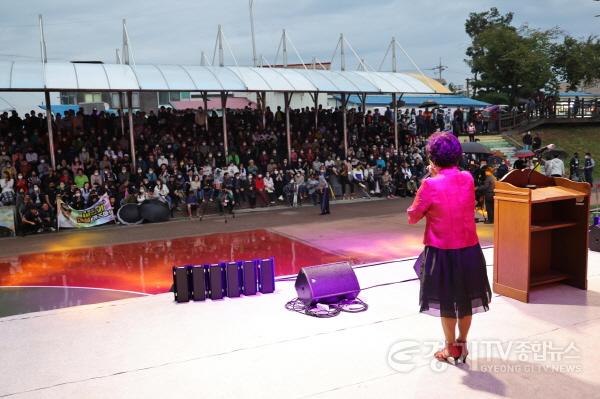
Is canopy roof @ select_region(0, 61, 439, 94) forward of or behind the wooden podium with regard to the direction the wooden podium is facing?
forward

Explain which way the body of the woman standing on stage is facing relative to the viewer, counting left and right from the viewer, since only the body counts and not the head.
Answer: facing away from the viewer and to the left of the viewer

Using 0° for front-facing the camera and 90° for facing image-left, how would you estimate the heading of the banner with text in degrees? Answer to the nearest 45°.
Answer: approximately 0°

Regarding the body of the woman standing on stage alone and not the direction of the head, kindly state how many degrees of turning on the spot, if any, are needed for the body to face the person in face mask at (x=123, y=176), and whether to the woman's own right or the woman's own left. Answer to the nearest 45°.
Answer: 0° — they already face them

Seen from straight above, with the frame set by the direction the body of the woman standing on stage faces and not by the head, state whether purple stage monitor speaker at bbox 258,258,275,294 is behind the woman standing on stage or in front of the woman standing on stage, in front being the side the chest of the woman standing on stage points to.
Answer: in front

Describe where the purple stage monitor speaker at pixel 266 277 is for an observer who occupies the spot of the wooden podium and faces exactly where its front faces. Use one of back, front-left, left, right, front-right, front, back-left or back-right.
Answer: front-left

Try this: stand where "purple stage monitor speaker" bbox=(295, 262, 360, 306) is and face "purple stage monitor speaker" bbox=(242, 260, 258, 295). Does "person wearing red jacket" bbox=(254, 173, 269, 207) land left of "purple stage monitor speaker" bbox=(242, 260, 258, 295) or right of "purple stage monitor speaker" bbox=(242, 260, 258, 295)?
right

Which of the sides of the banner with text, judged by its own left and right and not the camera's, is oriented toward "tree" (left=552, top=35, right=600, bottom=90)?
left
